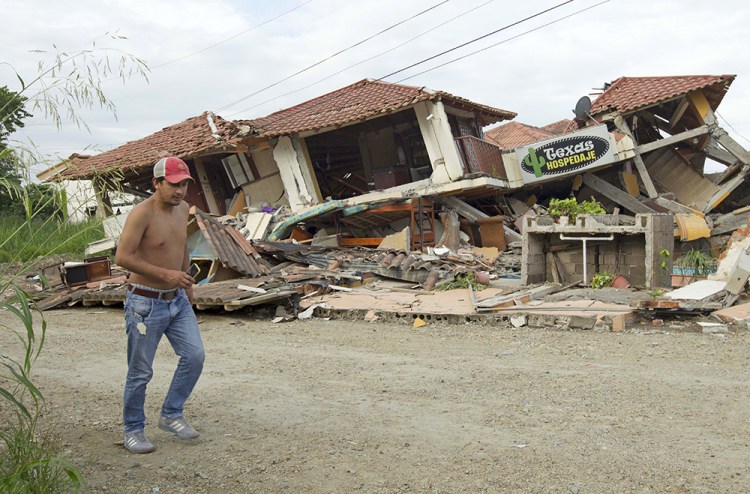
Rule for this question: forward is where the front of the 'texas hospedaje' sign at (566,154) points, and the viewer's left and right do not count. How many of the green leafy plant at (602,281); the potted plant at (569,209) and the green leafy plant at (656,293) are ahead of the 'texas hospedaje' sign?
3

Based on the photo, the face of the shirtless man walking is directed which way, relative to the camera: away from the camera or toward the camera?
toward the camera

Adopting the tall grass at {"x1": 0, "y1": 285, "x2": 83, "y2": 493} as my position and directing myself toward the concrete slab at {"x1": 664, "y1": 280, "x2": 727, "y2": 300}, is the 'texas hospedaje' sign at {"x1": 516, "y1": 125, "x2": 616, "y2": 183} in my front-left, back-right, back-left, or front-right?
front-left

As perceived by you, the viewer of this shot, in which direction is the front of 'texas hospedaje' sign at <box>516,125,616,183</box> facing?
facing the viewer

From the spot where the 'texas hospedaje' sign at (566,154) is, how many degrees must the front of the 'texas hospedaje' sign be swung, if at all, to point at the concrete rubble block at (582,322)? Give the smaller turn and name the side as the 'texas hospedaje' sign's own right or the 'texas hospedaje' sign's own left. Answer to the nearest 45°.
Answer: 0° — it already faces it

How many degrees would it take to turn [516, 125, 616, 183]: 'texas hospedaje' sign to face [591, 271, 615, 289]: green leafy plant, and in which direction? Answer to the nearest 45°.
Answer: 0° — it already faces it

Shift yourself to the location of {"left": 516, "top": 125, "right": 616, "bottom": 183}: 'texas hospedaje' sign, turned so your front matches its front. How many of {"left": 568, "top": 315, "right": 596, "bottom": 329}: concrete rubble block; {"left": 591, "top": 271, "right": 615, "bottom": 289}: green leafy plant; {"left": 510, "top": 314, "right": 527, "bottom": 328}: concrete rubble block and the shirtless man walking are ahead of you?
4

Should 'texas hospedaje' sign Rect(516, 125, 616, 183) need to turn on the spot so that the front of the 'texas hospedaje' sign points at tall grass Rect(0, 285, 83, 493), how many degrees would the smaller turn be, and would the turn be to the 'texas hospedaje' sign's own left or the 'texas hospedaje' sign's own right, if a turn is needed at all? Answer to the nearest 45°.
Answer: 0° — it already faces it

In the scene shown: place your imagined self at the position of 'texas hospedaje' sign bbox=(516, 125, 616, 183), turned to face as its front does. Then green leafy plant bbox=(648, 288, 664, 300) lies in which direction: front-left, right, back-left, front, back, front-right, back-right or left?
front

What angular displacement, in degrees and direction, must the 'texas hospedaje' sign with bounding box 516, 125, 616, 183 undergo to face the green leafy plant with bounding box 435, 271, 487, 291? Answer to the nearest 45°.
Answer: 0° — it already faces it
